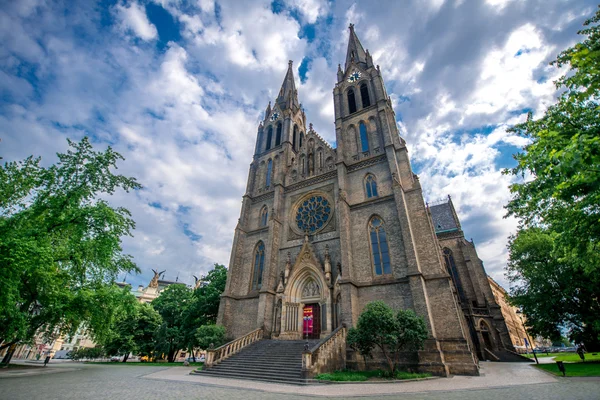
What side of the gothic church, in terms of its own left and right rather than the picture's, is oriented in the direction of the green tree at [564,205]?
left

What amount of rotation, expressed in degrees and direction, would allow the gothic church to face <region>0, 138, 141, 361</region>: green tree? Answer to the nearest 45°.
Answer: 0° — it already faces it

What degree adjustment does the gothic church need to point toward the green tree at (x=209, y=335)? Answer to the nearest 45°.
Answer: approximately 45° to its right

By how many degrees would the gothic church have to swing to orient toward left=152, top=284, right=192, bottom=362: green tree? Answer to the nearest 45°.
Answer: approximately 45° to its right

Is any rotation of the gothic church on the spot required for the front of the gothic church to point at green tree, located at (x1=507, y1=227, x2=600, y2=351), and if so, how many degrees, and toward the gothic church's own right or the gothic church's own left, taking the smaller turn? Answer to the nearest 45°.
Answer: approximately 135° to the gothic church's own left

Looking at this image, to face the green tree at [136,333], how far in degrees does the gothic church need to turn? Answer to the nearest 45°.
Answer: approximately 45° to its right

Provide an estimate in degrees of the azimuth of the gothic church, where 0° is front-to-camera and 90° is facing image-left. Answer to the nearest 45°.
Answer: approximately 45°
